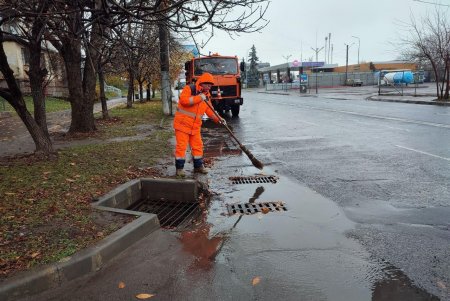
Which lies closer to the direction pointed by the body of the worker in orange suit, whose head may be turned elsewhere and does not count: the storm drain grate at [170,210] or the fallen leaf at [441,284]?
the fallen leaf

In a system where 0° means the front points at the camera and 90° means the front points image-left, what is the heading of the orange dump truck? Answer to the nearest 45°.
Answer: approximately 0°

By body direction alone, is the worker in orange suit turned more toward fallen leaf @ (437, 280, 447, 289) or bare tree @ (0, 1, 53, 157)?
the fallen leaf

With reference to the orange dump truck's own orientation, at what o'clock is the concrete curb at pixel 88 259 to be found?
The concrete curb is roughly at 12 o'clock from the orange dump truck.

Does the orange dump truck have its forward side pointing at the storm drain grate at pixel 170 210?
yes

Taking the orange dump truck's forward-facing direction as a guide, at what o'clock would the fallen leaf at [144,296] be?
The fallen leaf is roughly at 12 o'clock from the orange dump truck.

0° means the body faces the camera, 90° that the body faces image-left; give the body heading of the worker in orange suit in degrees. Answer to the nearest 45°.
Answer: approximately 315°
